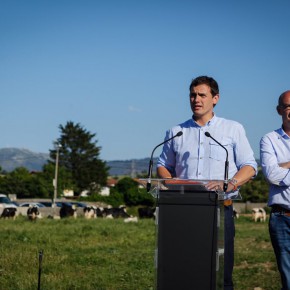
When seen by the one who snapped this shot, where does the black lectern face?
facing the viewer

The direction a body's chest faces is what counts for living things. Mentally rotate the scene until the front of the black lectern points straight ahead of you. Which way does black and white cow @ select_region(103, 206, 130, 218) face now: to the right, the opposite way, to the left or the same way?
to the left

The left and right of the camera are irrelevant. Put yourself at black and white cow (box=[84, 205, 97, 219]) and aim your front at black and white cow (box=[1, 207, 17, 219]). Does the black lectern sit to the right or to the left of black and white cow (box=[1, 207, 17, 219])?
left

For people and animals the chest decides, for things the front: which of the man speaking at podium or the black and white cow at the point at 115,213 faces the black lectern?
the man speaking at podium

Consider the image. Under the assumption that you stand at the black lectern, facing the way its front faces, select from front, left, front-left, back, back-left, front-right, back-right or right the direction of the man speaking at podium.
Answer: back

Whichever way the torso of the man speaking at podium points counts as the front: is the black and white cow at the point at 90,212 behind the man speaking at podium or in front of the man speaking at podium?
behind
